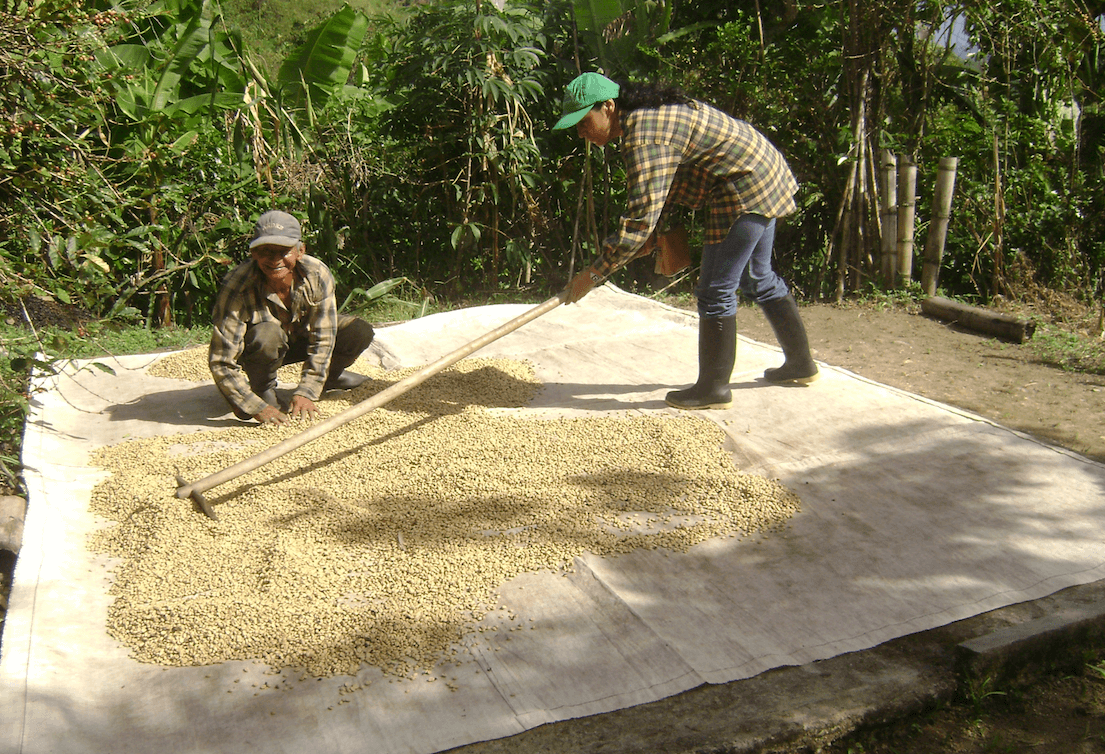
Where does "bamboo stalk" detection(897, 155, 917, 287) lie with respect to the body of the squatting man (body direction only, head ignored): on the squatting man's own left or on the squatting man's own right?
on the squatting man's own left

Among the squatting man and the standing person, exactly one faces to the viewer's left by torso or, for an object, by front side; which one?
the standing person

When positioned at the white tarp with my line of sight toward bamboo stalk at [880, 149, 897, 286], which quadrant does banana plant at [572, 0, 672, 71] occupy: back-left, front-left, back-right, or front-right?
front-left

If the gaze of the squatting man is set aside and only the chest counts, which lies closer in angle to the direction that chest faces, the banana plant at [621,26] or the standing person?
the standing person

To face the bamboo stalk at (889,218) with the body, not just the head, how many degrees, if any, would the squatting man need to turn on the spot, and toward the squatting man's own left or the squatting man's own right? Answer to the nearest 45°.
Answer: approximately 90° to the squatting man's own left

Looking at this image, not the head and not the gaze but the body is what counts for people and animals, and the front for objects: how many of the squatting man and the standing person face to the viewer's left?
1

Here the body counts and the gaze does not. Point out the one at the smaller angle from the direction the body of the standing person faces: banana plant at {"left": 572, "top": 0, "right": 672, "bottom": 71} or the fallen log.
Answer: the banana plant

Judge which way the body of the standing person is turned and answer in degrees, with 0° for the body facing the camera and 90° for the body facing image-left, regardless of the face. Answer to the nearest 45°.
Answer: approximately 90°

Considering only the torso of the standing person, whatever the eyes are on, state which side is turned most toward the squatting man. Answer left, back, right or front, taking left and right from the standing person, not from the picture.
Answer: front

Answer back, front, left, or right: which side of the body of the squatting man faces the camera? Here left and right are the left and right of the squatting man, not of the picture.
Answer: front

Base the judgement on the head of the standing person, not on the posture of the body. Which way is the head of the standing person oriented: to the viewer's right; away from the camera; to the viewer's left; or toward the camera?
to the viewer's left

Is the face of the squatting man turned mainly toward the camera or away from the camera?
toward the camera

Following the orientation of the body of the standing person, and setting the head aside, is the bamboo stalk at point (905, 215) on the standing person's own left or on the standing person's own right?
on the standing person's own right
